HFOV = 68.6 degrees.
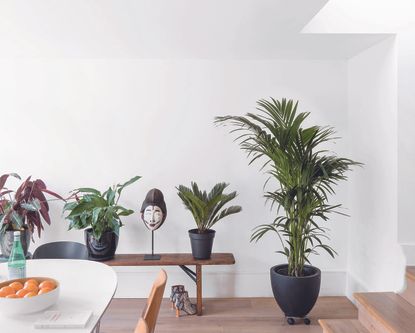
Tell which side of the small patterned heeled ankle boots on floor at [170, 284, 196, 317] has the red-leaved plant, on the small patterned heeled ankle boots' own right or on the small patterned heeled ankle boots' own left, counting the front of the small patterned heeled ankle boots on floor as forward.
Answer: on the small patterned heeled ankle boots' own right
